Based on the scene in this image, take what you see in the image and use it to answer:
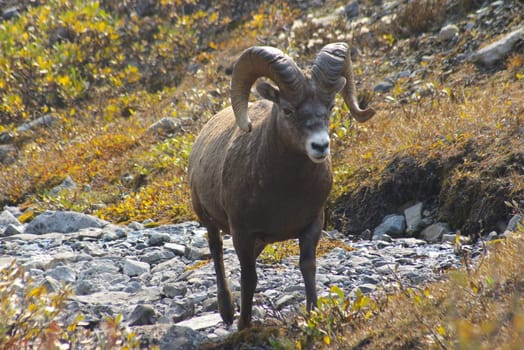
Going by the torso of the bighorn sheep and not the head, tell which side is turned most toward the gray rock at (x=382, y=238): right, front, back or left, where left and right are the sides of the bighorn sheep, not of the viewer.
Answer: left

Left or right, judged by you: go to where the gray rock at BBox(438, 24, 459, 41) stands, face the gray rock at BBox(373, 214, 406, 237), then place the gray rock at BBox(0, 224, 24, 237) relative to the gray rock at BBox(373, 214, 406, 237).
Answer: right

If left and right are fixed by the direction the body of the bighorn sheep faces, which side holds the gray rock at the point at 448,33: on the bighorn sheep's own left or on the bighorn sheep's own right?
on the bighorn sheep's own left

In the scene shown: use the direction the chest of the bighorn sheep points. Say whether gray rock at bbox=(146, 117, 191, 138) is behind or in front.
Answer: behind

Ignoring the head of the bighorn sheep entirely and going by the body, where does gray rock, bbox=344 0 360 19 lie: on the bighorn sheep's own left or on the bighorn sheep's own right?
on the bighorn sheep's own left

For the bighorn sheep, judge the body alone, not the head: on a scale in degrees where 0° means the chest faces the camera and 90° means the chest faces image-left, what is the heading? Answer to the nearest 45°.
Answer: approximately 315°
